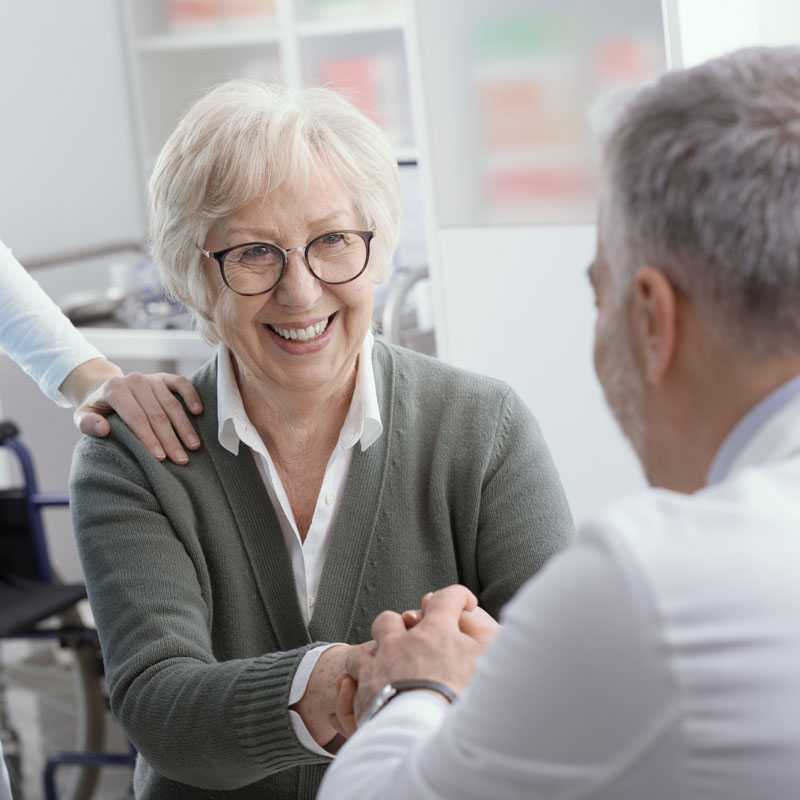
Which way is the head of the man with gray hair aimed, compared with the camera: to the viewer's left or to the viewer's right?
to the viewer's left

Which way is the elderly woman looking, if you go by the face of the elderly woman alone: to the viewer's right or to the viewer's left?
to the viewer's right

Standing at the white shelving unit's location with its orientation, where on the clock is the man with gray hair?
The man with gray hair is roughly at 12 o'clock from the white shelving unit.

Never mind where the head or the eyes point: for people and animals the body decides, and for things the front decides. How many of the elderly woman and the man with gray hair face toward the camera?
1

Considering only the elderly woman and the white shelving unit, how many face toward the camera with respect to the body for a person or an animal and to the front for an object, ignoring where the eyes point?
2

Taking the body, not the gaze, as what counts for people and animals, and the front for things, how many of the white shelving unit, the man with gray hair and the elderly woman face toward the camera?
2

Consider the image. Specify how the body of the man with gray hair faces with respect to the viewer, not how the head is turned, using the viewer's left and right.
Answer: facing away from the viewer and to the left of the viewer
